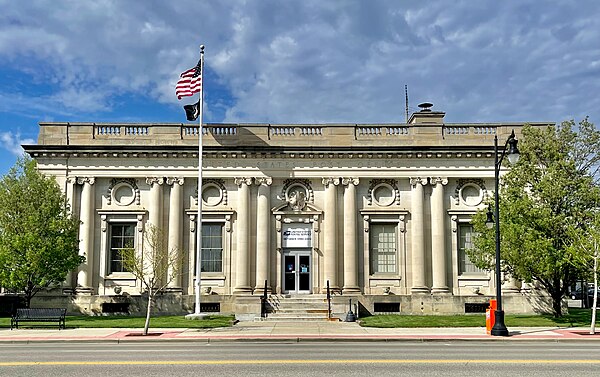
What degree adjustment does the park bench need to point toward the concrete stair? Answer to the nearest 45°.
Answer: approximately 90° to its left

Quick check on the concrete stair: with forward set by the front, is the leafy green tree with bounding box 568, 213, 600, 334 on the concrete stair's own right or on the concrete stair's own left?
on the concrete stair's own left

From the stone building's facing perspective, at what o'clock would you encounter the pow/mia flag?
The pow/mia flag is roughly at 2 o'clock from the stone building.

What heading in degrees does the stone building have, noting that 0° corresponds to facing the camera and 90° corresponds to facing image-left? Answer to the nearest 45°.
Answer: approximately 0°

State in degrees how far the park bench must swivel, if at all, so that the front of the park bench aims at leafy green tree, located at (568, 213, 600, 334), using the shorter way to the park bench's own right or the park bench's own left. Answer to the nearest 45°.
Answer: approximately 45° to the park bench's own left

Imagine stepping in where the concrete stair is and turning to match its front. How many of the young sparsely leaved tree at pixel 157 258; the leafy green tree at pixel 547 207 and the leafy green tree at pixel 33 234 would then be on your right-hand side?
2

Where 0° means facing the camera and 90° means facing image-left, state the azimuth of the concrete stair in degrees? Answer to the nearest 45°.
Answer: approximately 0°
